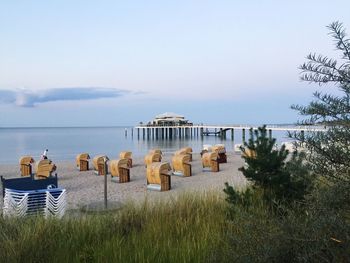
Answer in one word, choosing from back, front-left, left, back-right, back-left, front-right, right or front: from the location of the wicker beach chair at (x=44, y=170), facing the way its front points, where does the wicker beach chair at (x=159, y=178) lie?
right

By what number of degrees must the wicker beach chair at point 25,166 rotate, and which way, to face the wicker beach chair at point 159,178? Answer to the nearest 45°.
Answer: approximately 90° to its right

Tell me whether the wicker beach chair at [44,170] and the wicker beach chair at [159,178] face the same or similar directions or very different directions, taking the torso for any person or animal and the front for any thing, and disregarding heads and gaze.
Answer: same or similar directions

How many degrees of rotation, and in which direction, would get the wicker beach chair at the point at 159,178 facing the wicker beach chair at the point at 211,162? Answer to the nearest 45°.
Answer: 0° — it already faces it

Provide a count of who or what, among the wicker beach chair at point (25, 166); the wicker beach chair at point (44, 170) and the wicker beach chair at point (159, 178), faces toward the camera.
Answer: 0

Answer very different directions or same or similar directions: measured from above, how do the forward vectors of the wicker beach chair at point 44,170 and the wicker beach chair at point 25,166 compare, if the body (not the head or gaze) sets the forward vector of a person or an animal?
same or similar directions

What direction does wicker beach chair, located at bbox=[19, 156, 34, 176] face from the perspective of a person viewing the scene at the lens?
facing away from the viewer and to the right of the viewer

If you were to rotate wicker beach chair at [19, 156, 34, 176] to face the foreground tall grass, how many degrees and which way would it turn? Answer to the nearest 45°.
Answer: approximately 135° to its right

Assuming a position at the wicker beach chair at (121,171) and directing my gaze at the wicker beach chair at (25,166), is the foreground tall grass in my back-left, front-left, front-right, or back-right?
back-left

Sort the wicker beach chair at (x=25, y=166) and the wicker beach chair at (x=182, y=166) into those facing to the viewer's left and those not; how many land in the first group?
0

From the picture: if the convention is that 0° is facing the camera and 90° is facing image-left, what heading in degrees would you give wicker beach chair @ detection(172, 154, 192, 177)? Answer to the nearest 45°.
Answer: approximately 225°

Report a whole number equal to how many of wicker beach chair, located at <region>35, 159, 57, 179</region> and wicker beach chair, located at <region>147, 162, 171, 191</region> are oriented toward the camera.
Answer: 0

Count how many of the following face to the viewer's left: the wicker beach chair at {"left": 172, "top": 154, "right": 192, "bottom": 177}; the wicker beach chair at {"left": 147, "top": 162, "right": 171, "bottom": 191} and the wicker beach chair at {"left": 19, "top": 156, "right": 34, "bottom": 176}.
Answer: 0

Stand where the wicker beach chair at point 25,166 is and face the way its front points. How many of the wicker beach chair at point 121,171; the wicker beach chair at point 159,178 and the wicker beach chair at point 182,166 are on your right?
3

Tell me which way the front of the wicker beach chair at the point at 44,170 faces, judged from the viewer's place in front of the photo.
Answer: facing away from the viewer and to the right of the viewer

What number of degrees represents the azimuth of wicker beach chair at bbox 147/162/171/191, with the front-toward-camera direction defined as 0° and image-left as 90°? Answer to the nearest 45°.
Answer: approximately 225°

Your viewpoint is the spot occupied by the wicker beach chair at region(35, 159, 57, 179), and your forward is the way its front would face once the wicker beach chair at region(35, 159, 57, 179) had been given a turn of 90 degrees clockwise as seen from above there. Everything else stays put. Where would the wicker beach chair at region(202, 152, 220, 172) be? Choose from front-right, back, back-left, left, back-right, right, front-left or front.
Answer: front-left

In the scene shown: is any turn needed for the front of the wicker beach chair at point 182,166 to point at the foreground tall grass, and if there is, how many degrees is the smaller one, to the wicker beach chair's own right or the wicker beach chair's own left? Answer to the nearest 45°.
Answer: approximately 135° to the wicker beach chair's own right
